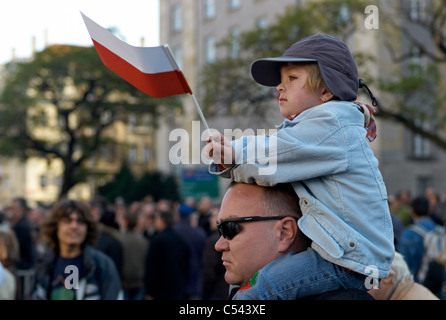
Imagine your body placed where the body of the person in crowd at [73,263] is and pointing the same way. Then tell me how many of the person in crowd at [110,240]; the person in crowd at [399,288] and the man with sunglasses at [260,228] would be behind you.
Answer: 1

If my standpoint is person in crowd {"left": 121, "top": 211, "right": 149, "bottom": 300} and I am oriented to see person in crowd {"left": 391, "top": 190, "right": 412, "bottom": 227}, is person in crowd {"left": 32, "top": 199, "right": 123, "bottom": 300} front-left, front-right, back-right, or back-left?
back-right

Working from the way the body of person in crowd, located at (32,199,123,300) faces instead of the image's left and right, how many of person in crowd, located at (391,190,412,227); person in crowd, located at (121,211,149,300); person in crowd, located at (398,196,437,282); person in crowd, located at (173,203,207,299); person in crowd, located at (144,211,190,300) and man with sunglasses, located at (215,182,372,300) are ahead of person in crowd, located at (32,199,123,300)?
1

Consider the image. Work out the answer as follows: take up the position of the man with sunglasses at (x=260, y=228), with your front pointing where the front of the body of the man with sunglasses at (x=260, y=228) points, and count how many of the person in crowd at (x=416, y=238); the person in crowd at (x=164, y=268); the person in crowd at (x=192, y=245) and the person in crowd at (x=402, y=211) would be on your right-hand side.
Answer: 4

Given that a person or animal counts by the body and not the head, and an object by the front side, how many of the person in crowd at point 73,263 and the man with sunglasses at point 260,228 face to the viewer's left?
1

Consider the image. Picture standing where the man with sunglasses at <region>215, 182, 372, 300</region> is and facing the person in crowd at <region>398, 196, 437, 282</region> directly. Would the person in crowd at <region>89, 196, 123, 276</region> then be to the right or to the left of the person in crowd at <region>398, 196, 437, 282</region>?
left

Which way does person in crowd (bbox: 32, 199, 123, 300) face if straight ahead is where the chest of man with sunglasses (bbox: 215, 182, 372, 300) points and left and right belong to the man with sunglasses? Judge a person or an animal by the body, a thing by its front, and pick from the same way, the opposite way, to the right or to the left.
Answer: to the left

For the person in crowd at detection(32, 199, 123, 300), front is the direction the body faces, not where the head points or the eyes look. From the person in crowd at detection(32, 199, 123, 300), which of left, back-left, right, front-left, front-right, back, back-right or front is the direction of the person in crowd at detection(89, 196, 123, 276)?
back

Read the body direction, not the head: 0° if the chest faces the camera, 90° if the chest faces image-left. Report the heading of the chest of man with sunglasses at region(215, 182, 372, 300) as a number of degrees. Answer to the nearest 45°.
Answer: approximately 90°

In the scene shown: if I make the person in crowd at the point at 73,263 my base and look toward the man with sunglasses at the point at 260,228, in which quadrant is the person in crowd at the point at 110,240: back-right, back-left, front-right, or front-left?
back-left

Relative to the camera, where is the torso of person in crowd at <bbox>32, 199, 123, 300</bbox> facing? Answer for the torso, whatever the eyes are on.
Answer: toward the camera

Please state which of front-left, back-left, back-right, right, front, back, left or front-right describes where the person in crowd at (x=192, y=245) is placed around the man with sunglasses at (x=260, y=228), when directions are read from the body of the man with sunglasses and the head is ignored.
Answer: right

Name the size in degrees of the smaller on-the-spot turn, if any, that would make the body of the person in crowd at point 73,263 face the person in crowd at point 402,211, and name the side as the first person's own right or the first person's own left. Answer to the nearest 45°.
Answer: approximately 135° to the first person's own left

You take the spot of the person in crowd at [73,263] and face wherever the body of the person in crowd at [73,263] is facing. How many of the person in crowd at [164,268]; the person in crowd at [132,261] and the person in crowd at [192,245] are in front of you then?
0

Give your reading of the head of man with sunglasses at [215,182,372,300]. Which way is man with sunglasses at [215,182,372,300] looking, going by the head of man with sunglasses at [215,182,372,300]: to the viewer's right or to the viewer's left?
to the viewer's left

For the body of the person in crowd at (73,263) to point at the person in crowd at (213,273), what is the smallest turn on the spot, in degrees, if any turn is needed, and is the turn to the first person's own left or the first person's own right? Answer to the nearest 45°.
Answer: approximately 135° to the first person's own left
